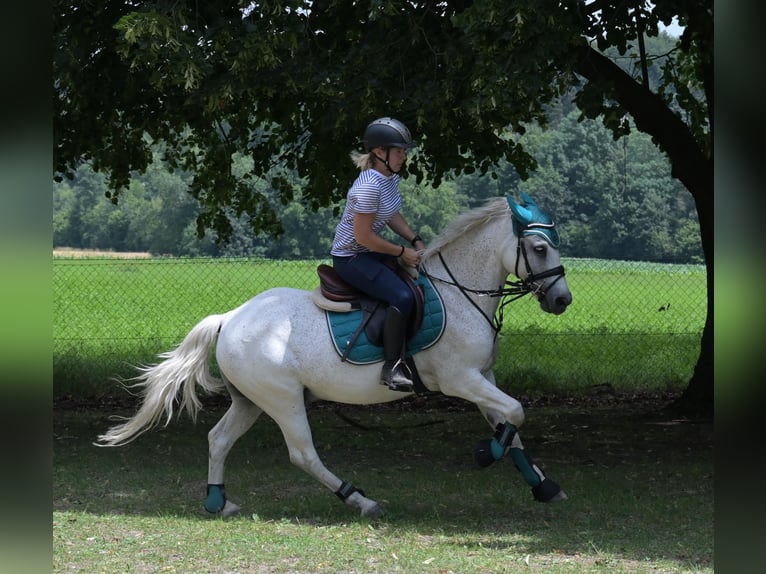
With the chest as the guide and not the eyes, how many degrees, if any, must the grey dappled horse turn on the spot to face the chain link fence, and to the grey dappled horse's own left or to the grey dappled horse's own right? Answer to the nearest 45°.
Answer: approximately 90° to the grey dappled horse's own left

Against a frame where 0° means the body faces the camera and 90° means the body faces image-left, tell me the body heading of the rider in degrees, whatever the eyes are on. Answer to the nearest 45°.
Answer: approximately 270°

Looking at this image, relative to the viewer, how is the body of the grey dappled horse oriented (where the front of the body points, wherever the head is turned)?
to the viewer's right

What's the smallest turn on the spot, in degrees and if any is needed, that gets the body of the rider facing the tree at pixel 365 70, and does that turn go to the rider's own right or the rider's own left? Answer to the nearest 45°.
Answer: approximately 90° to the rider's own left

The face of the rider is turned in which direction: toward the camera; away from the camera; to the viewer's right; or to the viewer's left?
to the viewer's right

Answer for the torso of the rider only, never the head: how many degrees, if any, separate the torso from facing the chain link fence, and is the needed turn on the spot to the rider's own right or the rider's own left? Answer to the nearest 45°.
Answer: approximately 90° to the rider's own left
